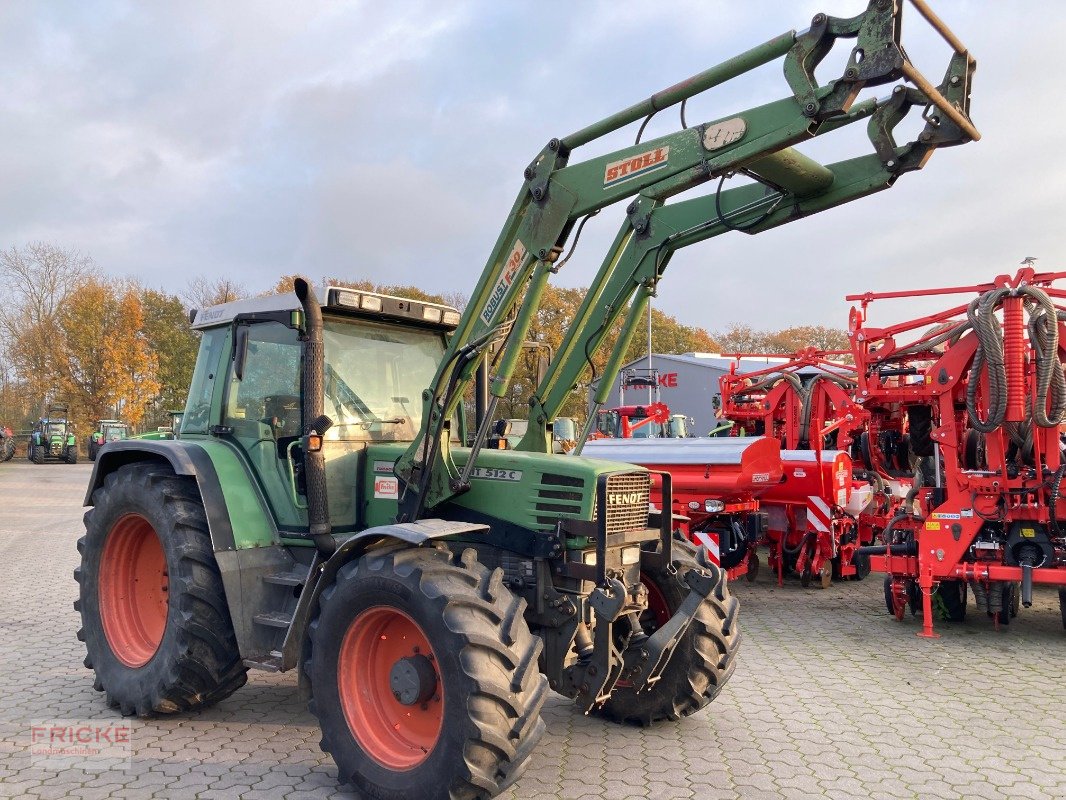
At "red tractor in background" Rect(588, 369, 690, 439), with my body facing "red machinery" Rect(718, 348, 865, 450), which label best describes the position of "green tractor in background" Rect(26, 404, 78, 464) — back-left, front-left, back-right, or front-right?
back-right

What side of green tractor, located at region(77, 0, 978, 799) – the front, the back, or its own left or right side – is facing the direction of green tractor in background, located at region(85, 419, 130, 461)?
back

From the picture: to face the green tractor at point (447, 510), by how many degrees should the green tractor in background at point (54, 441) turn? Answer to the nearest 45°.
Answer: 0° — it already faces it

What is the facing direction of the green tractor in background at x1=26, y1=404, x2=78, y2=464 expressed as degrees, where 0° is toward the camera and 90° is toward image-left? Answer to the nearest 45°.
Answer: approximately 0°

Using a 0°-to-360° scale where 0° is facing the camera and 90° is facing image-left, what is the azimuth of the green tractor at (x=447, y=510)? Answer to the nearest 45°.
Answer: approximately 315°

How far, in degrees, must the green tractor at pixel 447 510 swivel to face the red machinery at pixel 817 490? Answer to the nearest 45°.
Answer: approximately 90° to its left

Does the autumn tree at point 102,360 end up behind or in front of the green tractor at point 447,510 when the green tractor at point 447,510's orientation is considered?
behind

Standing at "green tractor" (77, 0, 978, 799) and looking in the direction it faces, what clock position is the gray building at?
The gray building is roughly at 8 o'clock from the green tractor.

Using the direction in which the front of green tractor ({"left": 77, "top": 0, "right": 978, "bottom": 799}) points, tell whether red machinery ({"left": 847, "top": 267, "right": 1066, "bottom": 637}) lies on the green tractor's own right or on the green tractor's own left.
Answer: on the green tractor's own left
